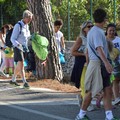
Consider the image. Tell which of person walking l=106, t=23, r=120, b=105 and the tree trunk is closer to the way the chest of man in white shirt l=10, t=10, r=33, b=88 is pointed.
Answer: the person walking

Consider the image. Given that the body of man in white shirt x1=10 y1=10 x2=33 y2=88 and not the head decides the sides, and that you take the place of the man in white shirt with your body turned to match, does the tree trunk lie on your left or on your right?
on your left

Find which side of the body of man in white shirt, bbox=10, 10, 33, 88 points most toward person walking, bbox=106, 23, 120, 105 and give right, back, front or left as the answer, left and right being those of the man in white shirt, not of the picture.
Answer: front

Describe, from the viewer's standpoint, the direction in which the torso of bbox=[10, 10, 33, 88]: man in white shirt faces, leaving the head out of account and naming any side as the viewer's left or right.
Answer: facing the viewer and to the right of the viewer

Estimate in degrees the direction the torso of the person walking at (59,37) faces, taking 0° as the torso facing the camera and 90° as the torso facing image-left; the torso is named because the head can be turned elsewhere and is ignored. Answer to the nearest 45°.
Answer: approximately 45°

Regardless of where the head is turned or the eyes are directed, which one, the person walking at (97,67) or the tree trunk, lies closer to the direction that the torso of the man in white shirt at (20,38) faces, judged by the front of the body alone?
the person walking

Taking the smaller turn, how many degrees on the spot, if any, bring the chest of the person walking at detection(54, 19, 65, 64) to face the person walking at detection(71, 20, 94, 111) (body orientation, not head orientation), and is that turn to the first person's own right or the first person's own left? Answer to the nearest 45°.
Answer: approximately 45° to the first person's own left

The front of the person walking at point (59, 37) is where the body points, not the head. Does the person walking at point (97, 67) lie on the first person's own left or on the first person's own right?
on the first person's own left
